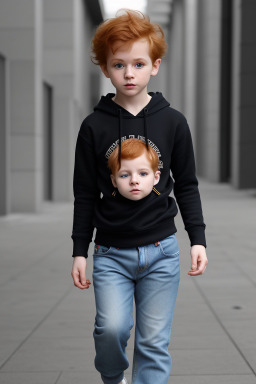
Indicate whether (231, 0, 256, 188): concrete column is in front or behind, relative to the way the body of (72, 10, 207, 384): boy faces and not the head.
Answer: behind

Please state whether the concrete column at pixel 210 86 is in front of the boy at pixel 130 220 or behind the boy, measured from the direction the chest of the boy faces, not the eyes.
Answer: behind

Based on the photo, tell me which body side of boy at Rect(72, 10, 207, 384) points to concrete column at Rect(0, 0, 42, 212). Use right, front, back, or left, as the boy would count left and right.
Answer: back

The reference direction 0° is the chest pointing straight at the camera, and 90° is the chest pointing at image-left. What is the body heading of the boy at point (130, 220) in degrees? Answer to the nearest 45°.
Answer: approximately 0°

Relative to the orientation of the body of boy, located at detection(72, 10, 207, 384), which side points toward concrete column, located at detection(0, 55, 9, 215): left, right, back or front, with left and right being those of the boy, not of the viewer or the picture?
back

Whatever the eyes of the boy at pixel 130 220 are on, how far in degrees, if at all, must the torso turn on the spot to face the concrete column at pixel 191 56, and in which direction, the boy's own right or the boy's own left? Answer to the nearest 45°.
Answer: approximately 180°
